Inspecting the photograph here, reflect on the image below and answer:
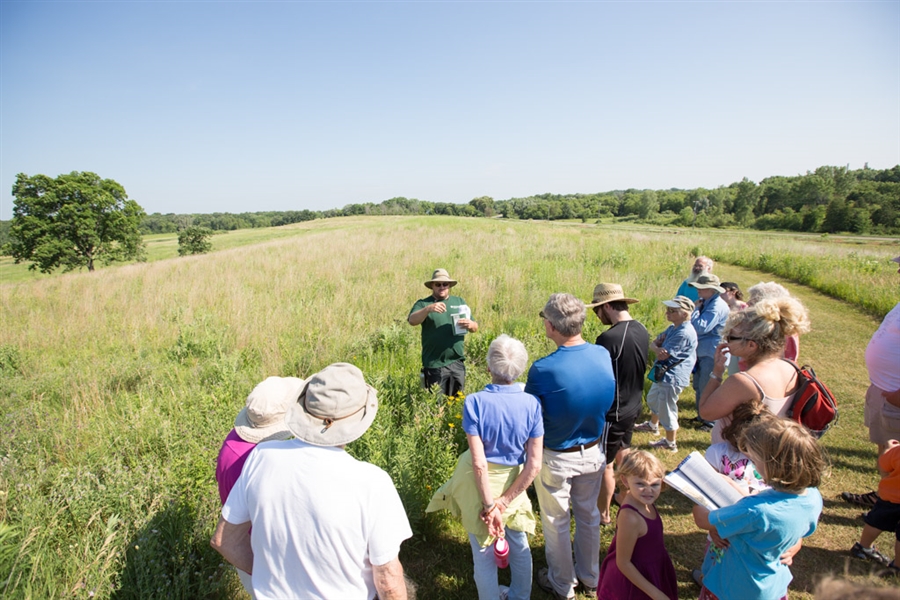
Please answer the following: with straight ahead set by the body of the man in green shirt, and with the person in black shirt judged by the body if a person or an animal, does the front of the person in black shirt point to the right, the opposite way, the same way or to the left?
the opposite way

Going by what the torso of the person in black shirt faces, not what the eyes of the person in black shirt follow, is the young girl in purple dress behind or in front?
behind

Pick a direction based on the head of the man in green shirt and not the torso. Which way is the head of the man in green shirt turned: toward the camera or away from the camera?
toward the camera

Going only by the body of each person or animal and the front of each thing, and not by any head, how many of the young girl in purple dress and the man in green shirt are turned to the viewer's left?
0

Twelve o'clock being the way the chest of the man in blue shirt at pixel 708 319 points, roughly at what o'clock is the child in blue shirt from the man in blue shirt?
The child in blue shirt is roughly at 9 o'clock from the man in blue shirt.

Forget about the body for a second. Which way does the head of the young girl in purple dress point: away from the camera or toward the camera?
toward the camera

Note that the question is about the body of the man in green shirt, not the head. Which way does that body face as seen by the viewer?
toward the camera

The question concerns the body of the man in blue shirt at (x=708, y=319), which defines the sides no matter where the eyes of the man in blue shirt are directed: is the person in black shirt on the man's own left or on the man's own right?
on the man's own left

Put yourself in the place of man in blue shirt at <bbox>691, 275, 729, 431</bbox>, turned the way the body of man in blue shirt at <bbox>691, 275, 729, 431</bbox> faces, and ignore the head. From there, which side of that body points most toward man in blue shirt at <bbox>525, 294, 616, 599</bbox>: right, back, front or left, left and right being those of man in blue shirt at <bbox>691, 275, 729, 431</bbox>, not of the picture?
left

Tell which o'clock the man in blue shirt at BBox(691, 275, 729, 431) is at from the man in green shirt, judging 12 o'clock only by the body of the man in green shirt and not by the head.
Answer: The man in blue shirt is roughly at 9 o'clock from the man in green shirt.

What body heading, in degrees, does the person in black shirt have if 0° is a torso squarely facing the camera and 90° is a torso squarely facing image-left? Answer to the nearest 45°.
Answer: approximately 135°

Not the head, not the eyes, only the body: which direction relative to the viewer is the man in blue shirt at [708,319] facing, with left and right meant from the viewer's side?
facing to the left of the viewer

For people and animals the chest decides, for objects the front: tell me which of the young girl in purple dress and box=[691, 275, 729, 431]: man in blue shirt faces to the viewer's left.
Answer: the man in blue shirt

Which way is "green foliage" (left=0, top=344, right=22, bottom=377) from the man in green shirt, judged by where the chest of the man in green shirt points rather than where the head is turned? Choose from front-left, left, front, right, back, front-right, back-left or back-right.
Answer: right
